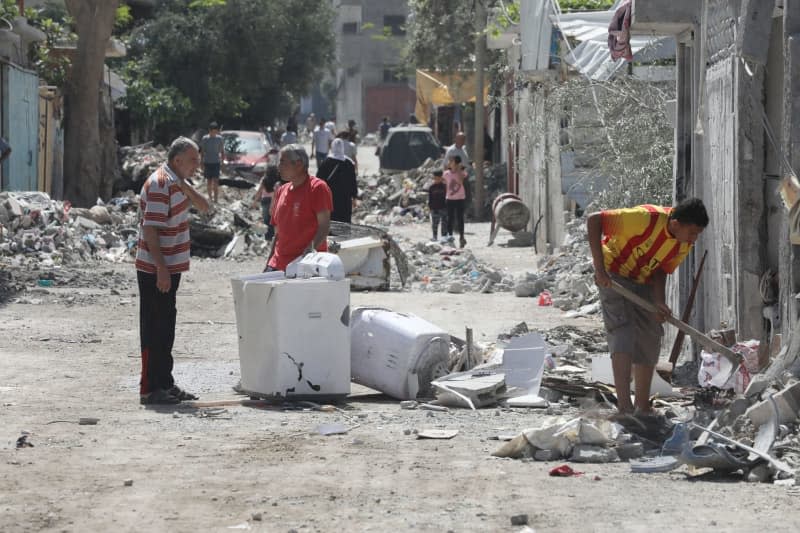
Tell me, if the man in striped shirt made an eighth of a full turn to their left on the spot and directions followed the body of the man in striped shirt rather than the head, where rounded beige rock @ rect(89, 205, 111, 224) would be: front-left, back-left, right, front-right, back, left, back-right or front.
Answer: front-left

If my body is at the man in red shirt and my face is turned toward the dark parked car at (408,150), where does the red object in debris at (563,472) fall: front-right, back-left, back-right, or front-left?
back-right

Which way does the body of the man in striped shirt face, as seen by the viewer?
to the viewer's right

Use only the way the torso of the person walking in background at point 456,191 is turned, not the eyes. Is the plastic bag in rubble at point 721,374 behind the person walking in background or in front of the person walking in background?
in front

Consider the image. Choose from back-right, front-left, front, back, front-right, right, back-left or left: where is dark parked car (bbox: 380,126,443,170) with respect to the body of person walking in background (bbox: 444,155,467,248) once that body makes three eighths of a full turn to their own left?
front-left
